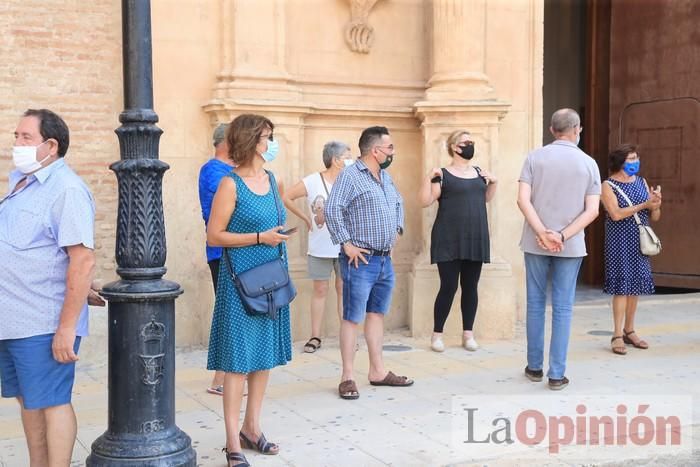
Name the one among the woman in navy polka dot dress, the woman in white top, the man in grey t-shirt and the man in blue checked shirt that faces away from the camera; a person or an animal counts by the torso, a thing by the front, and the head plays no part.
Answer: the man in grey t-shirt

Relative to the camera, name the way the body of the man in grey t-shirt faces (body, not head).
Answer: away from the camera

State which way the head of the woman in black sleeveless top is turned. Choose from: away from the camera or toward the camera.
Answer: toward the camera

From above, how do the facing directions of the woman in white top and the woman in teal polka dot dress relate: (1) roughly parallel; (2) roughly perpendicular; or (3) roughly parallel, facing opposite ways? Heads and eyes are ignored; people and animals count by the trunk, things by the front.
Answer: roughly parallel

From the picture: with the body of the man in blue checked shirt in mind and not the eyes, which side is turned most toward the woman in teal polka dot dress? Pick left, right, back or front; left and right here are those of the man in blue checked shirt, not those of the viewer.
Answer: right

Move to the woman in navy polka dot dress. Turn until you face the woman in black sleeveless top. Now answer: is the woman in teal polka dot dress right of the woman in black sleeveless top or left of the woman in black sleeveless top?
left

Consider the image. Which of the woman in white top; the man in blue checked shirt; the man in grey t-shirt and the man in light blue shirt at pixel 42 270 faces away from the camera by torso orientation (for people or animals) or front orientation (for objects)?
the man in grey t-shirt

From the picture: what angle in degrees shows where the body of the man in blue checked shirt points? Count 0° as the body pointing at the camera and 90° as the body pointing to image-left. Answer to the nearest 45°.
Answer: approximately 315°

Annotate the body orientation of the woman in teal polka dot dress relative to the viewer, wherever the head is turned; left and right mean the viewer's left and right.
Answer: facing the viewer and to the right of the viewer

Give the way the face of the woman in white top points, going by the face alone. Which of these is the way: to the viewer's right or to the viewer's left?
to the viewer's right

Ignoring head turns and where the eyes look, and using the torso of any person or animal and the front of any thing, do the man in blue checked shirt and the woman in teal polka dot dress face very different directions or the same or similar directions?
same or similar directions

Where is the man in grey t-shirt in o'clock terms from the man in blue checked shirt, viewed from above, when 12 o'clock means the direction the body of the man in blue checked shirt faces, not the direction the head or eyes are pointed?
The man in grey t-shirt is roughly at 10 o'clock from the man in blue checked shirt.

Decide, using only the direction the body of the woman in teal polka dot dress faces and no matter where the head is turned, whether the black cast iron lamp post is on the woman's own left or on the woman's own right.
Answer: on the woman's own right

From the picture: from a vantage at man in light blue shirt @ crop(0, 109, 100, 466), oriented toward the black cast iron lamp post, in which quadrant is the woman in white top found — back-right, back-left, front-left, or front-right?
front-left

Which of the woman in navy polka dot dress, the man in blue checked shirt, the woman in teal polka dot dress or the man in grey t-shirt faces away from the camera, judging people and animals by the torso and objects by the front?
the man in grey t-shirt

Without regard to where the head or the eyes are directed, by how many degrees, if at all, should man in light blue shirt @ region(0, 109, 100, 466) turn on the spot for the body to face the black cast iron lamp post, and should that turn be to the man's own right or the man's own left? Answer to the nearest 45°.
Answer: approximately 135° to the man's own left

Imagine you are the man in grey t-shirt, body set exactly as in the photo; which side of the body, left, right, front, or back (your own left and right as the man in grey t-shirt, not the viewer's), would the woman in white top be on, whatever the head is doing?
left
